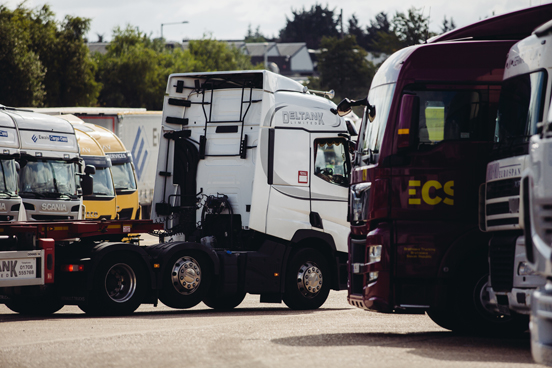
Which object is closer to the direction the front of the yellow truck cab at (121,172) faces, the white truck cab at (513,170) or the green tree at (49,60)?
the white truck cab

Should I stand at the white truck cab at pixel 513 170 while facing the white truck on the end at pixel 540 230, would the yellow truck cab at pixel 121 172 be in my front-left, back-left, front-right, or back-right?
back-right

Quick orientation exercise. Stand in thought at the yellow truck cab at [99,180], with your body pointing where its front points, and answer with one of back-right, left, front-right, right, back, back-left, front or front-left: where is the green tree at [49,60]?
back-left

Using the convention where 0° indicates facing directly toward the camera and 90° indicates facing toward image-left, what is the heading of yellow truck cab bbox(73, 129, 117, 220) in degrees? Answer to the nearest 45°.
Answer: approximately 315°

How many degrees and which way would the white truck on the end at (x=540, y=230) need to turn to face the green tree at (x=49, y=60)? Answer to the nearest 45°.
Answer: approximately 90° to its right

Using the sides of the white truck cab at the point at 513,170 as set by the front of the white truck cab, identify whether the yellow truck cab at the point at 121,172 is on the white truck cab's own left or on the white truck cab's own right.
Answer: on the white truck cab's own right

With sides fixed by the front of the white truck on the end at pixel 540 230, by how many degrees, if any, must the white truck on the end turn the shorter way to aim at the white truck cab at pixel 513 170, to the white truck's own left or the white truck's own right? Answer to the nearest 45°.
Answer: approximately 135° to the white truck's own right

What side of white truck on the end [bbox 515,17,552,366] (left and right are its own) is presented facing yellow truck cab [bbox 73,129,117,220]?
right

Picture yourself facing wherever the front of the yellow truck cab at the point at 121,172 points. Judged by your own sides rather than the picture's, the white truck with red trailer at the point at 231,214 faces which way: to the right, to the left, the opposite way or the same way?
to the left

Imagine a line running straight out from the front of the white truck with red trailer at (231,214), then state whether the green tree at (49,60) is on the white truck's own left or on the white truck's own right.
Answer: on the white truck's own left

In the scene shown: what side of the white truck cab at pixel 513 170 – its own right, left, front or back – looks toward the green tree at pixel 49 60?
right
